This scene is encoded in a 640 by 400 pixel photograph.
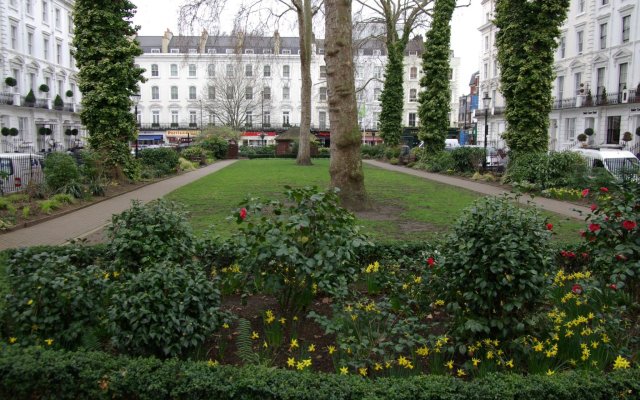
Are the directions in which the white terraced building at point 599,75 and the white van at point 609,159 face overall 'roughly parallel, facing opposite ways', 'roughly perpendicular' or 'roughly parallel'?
roughly perpendicular

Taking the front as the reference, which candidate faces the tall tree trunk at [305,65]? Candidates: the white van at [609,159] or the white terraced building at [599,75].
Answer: the white terraced building

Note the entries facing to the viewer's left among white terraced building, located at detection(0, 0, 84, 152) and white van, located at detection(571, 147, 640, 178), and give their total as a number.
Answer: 0

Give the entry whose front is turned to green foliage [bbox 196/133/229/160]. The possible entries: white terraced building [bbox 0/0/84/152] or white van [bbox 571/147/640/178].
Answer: the white terraced building

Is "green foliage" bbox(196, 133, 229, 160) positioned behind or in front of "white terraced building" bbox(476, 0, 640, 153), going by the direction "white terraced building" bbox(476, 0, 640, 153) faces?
in front

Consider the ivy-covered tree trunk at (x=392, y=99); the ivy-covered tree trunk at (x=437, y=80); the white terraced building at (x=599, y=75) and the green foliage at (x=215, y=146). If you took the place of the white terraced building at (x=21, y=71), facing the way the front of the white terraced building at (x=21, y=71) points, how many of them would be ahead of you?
4

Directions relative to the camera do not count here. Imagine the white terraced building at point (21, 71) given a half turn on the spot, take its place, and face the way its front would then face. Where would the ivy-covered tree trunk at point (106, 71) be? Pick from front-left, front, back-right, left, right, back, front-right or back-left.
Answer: back-left

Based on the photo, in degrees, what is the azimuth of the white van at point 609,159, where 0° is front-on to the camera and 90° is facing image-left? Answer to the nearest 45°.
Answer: approximately 315°

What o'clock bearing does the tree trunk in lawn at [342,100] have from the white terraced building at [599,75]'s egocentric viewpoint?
The tree trunk in lawn is roughly at 11 o'clock from the white terraced building.

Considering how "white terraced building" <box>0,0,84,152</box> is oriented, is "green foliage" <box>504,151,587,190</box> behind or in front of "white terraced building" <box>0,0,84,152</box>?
in front

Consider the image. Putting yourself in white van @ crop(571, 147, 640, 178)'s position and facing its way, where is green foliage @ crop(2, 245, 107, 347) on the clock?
The green foliage is roughly at 2 o'clock from the white van.

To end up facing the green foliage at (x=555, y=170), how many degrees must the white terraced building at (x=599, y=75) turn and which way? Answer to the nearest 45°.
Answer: approximately 45° to its left
